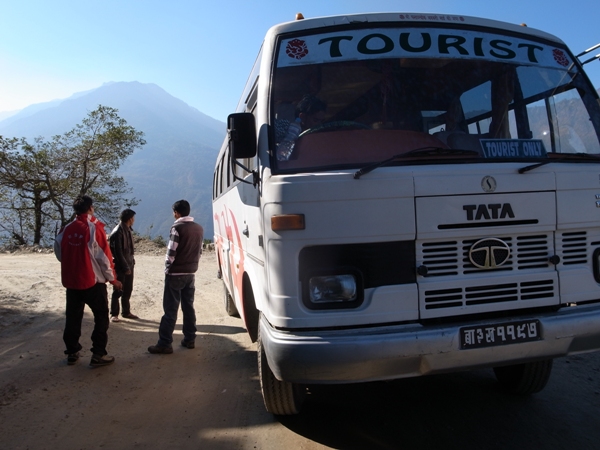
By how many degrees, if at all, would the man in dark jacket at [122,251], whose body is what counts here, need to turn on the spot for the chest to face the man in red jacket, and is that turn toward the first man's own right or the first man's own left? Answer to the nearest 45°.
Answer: approximately 90° to the first man's own right

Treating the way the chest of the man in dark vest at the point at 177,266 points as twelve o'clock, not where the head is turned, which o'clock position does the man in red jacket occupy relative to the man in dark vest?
The man in red jacket is roughly at 10 o'clock from the man in dark vest.

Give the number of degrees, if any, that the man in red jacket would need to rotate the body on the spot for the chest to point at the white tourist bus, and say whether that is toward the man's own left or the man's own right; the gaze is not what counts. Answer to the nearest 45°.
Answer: approximately 90° to the man's own right

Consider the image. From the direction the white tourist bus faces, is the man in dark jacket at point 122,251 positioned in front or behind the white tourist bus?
behind

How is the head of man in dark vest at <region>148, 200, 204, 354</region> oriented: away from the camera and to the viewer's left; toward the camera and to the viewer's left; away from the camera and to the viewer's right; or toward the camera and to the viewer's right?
away from the camera and to the viewer's left

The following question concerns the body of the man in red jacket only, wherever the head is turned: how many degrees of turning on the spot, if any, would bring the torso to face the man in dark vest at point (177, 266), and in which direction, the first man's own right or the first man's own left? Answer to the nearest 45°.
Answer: approximately 45° to the first man's own right

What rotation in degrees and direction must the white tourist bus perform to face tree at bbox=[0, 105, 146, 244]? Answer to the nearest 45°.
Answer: approximately 180°

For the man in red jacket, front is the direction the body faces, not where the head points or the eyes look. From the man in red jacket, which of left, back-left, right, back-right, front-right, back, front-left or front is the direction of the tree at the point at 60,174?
front-left
